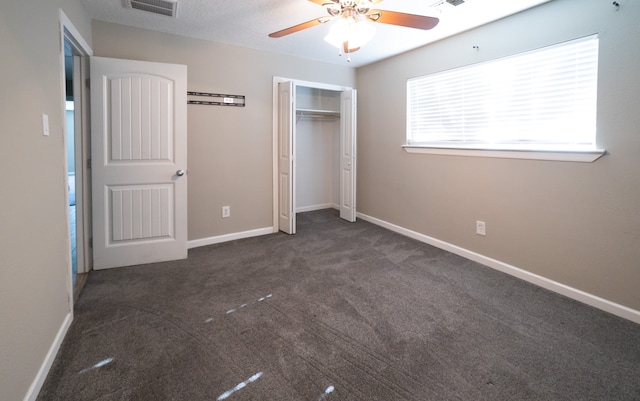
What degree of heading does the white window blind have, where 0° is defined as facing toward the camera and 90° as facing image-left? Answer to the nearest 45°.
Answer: approximately 45°

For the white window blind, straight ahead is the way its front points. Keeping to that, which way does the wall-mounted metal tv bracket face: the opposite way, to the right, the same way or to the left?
to the left

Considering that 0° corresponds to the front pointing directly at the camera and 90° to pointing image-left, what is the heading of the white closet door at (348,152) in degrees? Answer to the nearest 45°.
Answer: approximately 45°

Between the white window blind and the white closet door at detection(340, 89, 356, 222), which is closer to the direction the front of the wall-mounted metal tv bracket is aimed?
the white window blind

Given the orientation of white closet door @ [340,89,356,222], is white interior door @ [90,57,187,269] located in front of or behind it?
in front

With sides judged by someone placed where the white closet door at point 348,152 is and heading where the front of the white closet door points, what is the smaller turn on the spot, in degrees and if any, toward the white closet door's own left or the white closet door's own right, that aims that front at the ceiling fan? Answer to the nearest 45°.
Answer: approximately 45° to the white closet door's own left

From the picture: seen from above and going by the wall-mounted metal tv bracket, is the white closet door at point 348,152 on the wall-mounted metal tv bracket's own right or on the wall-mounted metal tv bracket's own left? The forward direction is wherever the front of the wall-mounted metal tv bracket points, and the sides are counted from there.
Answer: on the wall-mounted metal tv bracket's own left

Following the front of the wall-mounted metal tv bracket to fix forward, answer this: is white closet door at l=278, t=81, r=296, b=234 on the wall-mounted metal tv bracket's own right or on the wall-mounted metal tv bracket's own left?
on the wall-mounted metal tv bracket's own left

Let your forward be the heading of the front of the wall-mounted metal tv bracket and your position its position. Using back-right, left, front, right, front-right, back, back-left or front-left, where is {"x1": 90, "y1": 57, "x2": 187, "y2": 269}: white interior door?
front-right

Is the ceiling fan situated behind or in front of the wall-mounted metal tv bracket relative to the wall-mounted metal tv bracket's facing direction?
in front
